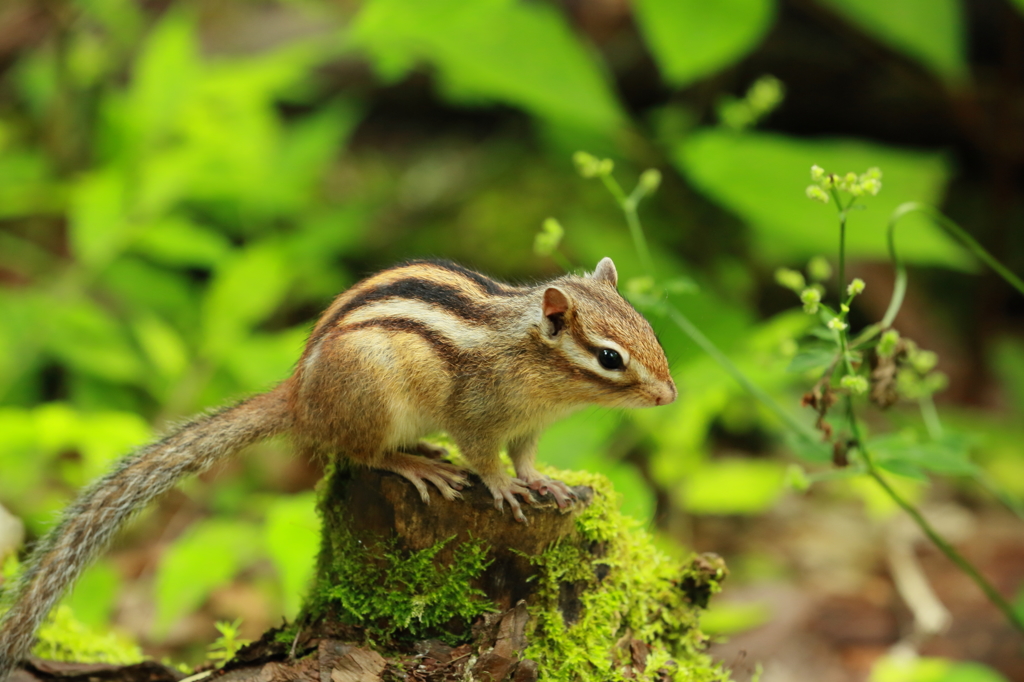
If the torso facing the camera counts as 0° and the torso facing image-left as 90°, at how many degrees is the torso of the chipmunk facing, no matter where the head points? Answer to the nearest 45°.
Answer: approximately 270°

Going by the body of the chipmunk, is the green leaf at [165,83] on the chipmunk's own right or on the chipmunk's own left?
on the chipmunk's own left

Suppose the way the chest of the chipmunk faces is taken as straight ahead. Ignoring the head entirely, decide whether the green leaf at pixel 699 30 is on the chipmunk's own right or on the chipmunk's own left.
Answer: on the chipmunk's own left

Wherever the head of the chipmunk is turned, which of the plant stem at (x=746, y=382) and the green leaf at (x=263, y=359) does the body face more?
the plant stem

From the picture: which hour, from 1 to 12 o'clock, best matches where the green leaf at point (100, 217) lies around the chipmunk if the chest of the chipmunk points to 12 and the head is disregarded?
The green leaf is roughly at 8 o'clock from the chipmunk.

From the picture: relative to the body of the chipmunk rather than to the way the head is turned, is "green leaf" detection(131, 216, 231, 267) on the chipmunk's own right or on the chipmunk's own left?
on the chipmunk's own left
